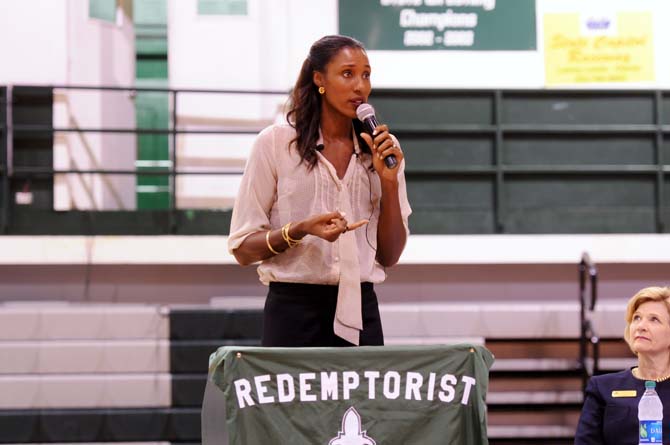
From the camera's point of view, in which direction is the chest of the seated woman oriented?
toward the camera

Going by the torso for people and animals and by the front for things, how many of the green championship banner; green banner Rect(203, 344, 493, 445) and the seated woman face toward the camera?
3

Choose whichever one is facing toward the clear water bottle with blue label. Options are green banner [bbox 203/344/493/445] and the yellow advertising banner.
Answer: the yellow advertising banner

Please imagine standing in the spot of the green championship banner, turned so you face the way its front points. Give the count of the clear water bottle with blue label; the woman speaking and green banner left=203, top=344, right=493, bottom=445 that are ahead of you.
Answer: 3

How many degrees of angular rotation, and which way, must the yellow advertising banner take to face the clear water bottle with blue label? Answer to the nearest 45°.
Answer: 0° — it already faces it

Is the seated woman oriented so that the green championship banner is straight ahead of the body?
no

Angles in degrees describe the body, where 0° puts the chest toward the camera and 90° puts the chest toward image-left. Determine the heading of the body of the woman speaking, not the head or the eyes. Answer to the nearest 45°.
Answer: approximately 315°

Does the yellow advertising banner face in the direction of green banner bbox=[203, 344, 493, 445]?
yes

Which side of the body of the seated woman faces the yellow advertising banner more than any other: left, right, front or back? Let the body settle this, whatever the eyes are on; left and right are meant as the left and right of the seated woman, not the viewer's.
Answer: back

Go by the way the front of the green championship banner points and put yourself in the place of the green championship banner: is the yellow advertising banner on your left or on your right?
on your left

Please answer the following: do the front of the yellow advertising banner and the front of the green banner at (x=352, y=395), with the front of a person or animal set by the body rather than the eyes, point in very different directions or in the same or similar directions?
same or similar directions

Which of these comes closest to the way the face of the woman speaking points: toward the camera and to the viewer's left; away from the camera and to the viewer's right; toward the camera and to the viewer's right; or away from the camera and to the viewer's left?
toward the camera and to the viewer's right

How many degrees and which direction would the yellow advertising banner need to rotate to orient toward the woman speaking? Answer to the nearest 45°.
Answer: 0° — it already faces them

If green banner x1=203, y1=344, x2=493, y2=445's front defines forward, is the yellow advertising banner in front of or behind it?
behind

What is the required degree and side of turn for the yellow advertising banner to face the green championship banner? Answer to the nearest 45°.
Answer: approximately 90° to its right

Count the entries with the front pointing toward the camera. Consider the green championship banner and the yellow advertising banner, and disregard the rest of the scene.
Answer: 2

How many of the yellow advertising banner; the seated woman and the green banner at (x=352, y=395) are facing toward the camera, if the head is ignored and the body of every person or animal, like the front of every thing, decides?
3
